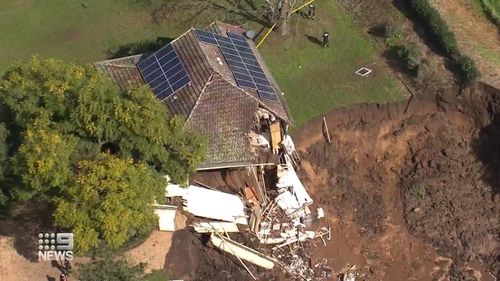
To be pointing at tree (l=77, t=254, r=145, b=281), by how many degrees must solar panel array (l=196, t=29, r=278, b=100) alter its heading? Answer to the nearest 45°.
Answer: approximately 135° to its right

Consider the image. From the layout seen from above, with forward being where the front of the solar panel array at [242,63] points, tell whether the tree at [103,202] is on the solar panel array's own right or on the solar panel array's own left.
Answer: on the solar panel array's own right

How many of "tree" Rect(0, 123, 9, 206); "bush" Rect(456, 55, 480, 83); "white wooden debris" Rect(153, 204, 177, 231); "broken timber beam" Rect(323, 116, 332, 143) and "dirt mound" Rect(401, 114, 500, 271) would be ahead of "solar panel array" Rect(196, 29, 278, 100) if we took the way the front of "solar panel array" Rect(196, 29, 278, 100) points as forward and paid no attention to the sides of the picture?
3

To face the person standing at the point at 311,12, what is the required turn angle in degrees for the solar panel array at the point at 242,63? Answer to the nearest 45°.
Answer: approximately 45° to its left

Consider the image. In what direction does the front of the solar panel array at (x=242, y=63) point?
to the viewer's right

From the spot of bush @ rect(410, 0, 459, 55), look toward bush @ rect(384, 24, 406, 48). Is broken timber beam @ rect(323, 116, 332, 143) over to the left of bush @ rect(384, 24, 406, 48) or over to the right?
left

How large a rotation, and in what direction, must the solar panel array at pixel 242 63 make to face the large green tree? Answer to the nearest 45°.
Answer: approximately 135° to its right

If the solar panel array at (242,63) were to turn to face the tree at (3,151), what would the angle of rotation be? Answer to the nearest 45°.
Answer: approximately 135° to its right

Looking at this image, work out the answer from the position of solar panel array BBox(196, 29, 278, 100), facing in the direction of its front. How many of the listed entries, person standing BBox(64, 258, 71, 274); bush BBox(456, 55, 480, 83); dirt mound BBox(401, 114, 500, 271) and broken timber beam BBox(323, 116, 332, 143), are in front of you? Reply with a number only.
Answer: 3
